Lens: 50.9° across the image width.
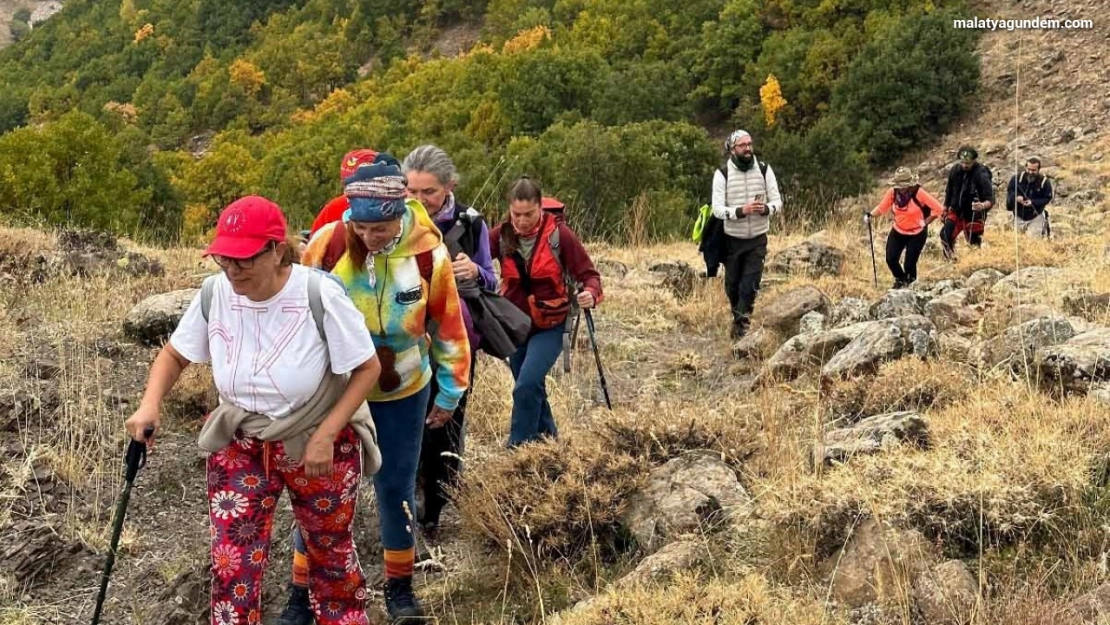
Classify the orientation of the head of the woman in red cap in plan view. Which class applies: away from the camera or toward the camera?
toward the camera

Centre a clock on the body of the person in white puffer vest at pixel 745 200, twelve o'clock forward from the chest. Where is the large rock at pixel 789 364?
The large rock is roughly at 12 o'clock from the person in white puffer vest.

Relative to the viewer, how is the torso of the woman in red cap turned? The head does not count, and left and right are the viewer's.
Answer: facing the viewer and to the left of the viewer

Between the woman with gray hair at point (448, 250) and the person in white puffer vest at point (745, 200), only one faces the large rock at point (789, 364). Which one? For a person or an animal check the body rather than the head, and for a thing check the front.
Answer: the person in white puffer vest

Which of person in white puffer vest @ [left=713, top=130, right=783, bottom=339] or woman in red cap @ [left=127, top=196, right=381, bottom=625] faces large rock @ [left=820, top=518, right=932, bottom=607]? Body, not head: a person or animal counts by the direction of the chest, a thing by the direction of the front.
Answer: the person in white puffer vest

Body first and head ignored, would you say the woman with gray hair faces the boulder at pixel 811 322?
no

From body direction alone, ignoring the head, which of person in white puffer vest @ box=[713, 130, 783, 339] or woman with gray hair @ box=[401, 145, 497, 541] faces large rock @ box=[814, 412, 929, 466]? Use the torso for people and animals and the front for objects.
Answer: the person in white puffer vest

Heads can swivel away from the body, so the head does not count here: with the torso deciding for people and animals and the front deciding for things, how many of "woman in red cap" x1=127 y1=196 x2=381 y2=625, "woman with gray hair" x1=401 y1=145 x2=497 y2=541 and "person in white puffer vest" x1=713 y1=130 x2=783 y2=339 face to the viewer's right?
0

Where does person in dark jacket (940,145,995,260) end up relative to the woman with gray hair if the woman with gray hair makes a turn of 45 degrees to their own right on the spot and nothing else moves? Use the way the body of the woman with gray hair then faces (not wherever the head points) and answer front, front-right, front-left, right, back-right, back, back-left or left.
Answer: back-right

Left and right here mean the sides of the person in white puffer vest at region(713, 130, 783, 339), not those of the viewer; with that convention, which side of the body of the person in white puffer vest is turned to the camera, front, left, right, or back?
front

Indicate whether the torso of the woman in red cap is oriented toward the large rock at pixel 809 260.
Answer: no

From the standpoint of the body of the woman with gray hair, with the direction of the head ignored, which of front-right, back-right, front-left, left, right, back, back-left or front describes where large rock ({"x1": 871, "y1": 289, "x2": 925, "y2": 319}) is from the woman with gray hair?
back

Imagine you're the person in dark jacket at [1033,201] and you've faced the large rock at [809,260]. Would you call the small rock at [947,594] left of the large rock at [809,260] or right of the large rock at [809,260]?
left

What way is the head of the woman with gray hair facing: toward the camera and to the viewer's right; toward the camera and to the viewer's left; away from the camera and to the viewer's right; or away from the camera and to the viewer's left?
toward the camera and to the viewer's left

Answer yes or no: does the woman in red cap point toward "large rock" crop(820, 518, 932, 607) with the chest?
no

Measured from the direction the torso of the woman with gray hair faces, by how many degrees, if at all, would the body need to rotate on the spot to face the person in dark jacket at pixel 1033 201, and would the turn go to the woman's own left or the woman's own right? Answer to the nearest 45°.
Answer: approximately 180°

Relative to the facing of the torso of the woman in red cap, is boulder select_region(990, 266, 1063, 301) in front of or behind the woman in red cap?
behind

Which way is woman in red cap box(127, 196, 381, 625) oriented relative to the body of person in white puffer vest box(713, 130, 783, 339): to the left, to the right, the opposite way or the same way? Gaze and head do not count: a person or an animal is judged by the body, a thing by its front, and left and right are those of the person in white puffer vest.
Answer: the same way

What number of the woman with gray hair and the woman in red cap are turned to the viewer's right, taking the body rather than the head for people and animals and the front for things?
0
